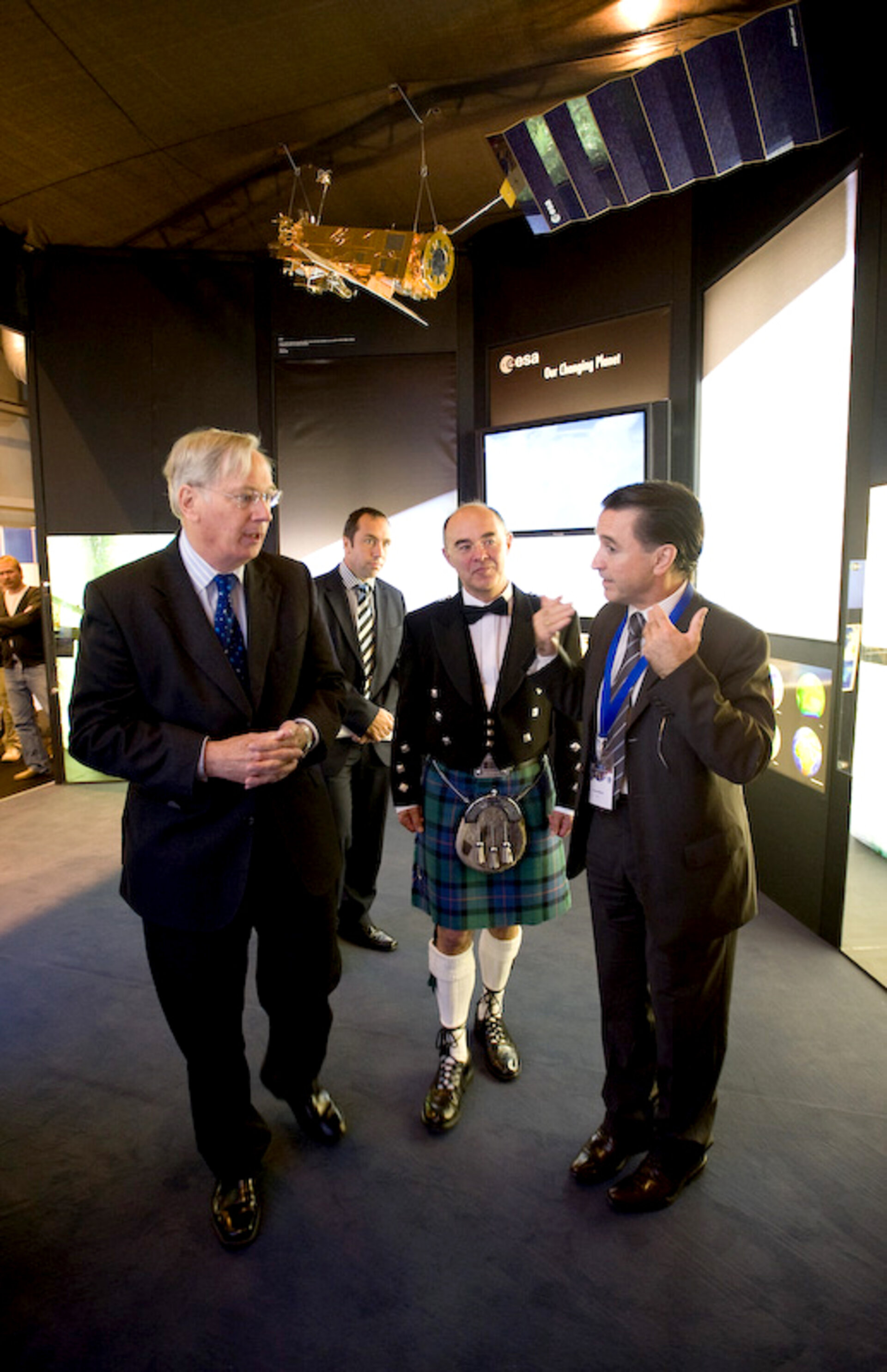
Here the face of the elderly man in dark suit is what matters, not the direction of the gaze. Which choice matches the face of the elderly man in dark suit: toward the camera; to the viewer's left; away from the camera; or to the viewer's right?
to the viewer's right

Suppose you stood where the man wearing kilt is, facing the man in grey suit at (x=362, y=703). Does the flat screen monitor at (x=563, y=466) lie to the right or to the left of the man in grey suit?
right

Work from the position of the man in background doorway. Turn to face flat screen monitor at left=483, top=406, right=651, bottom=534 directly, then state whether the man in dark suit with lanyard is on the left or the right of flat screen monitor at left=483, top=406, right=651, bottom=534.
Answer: right

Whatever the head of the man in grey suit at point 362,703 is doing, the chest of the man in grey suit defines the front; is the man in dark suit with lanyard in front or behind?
in front

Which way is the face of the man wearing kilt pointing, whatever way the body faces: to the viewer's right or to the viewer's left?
to the viewer's right

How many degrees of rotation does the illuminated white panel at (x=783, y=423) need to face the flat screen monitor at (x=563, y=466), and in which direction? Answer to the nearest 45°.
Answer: approximately 90° to its right

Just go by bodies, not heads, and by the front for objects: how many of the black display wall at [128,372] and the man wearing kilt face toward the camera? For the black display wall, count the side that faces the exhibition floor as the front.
2

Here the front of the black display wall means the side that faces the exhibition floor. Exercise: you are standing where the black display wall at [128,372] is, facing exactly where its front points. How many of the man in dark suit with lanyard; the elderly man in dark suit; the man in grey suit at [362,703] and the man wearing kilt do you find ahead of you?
4

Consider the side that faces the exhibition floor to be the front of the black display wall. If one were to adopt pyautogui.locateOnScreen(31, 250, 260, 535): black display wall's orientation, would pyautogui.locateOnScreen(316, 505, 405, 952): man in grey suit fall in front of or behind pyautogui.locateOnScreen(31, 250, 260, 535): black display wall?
in front

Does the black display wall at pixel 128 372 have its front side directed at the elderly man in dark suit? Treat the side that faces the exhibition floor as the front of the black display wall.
yes

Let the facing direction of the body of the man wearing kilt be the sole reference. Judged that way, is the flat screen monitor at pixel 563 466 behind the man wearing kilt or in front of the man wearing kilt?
behind

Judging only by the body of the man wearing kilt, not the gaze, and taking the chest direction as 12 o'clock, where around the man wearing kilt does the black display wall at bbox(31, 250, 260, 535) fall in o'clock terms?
The black display wall is roughly at 5 o'clock from the man wearing kilt.

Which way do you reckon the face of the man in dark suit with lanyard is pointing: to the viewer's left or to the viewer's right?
to the viewer's left

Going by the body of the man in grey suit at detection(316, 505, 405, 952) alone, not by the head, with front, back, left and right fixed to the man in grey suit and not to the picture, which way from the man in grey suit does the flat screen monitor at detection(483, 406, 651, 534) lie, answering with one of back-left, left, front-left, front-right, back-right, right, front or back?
left

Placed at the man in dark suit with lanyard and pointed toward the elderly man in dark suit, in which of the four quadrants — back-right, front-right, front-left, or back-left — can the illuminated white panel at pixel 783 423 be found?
back-right
